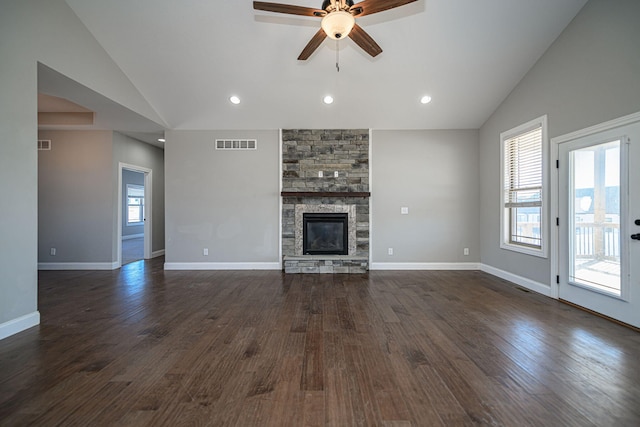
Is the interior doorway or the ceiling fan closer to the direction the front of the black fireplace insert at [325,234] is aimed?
the ceiling fan

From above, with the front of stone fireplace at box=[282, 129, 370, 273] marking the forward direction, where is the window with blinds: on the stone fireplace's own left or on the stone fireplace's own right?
on the stone fireplace's own left

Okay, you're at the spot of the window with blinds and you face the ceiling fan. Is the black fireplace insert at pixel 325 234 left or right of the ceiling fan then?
right

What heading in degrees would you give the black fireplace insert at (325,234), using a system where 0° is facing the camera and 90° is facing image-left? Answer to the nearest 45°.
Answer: approximately 0°

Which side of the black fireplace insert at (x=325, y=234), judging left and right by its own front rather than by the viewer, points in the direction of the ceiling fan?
front

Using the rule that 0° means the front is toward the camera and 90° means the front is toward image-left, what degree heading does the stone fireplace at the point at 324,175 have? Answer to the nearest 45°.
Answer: approximately 0°
